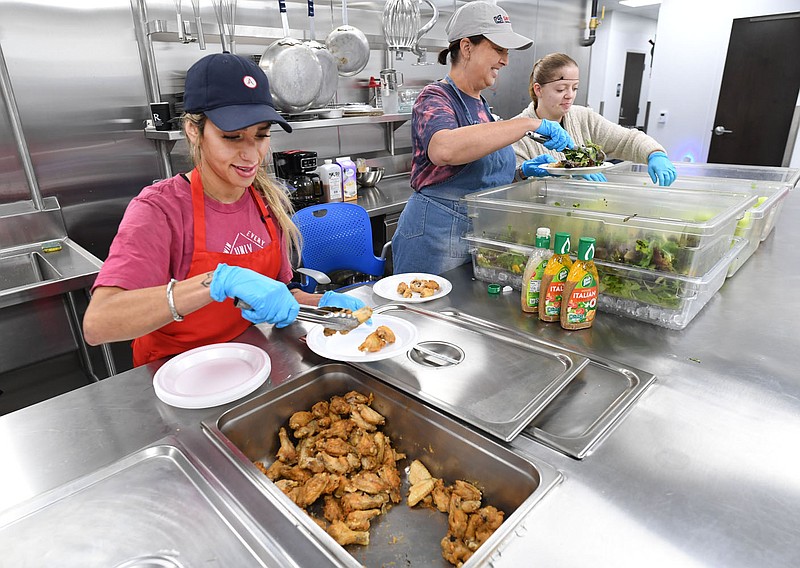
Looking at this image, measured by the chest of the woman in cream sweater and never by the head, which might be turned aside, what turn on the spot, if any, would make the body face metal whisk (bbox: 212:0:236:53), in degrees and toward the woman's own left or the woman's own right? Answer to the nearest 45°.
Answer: approximately 135° to the woman's own right

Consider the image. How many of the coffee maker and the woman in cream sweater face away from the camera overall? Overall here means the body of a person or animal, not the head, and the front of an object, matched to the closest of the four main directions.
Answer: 0

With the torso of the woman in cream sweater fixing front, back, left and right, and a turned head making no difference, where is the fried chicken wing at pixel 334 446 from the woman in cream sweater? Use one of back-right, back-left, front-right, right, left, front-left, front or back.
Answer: front-right

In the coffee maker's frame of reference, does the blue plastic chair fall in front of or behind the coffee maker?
in front

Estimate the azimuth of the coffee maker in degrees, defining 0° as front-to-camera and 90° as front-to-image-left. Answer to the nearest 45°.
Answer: approximately 315°

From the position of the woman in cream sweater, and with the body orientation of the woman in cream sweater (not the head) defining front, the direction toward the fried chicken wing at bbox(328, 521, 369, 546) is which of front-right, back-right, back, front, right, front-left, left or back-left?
front-right

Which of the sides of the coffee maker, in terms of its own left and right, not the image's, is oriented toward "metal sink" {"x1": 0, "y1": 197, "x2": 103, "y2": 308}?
right

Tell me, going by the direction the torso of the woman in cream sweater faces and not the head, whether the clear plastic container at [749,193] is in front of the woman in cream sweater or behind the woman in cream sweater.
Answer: in front

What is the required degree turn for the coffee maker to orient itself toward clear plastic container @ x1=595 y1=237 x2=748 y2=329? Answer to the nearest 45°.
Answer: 0° — it already faces it

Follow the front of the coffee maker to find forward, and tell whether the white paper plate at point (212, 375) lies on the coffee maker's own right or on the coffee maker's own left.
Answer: on the coffee maker's own right

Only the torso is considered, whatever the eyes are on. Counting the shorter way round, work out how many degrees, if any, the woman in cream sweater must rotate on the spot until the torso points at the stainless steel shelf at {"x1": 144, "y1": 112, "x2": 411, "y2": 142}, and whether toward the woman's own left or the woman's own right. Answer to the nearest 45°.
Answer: approximately 135° to the woman's own right

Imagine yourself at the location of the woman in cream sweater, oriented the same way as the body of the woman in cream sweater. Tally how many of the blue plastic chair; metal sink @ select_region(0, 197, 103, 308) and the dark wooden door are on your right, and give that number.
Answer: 2
